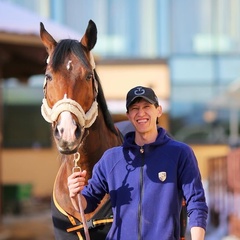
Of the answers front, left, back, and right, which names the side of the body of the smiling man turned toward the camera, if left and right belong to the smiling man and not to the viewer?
front

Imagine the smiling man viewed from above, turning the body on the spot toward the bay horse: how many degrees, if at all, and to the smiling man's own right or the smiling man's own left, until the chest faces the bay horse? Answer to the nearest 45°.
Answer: approximately 135° to the smiling man's own right
